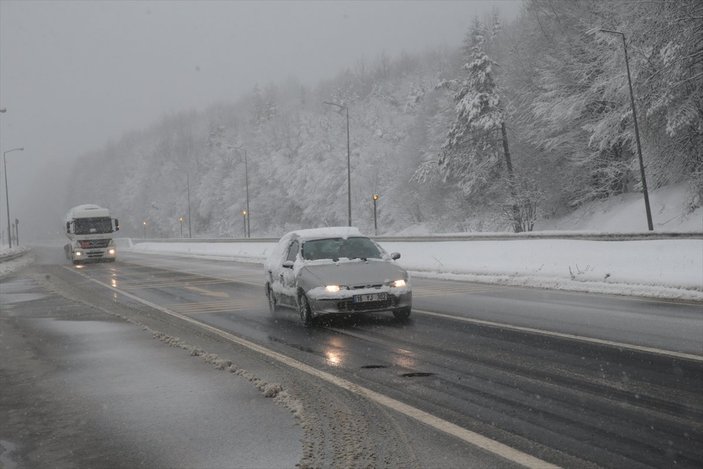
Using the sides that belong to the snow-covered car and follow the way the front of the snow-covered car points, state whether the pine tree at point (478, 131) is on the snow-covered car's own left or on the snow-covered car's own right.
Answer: on the snow-covered car's own left

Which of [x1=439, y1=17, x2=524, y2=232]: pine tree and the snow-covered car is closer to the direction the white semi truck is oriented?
the snow-covered car

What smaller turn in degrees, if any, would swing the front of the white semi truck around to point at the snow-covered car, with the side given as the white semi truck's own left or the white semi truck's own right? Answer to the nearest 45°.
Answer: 0° — it already faces it

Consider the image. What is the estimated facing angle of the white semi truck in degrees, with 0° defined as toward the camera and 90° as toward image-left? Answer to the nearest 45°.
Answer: approximately 0°

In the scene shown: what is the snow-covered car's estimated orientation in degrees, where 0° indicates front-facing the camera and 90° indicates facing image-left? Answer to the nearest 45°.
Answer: approximately 315°

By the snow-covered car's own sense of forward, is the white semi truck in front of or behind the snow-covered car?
behind
